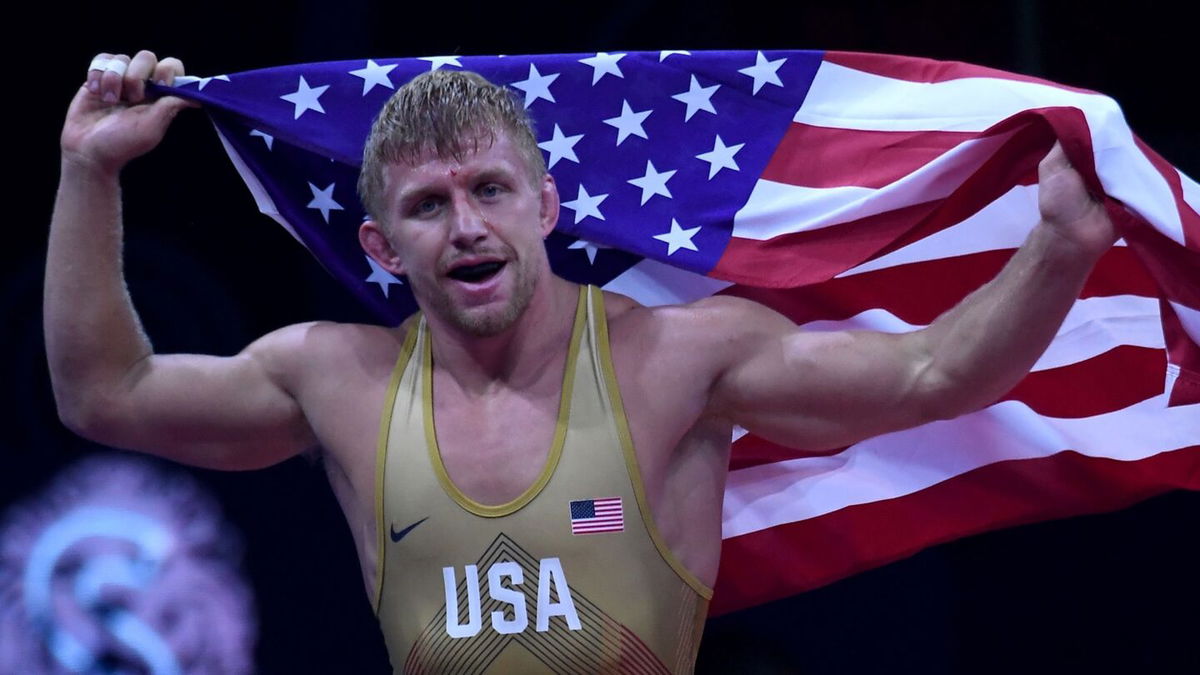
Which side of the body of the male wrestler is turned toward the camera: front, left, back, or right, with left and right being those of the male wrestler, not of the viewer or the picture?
front
